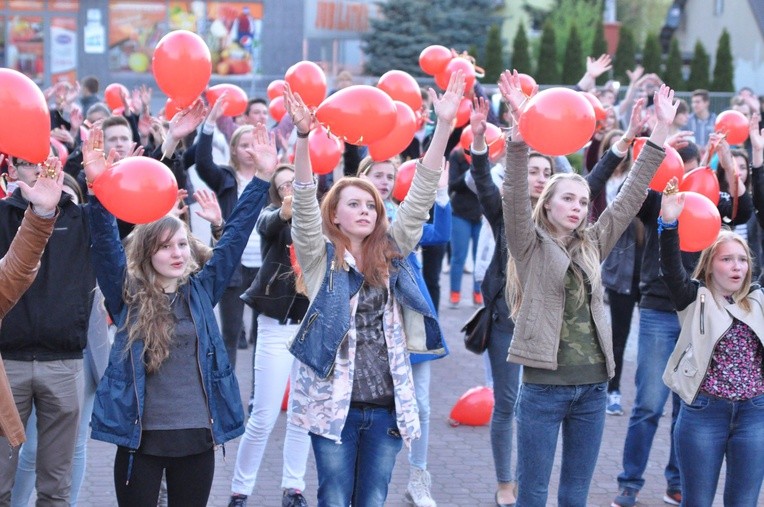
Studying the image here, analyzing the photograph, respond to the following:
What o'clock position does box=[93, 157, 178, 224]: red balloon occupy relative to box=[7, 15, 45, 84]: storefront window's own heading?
The red balloon is roughly at 12 o'clock from the storefront window.

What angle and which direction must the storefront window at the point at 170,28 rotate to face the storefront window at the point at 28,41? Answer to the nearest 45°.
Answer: approximately 90° to its right

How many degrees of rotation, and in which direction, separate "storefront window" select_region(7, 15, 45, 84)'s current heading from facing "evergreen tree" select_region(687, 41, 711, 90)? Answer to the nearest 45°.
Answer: approximately 90° to its left

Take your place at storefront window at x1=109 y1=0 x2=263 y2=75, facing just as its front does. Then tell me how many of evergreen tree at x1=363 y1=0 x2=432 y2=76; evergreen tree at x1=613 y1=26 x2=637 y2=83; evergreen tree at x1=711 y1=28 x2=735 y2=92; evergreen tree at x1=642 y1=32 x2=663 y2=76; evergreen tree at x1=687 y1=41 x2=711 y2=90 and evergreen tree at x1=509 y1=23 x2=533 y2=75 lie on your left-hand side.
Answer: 6

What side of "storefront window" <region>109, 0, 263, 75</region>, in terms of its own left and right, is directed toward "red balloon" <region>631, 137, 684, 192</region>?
front

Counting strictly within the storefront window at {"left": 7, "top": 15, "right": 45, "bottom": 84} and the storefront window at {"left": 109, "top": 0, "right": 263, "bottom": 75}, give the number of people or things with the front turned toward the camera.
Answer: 2

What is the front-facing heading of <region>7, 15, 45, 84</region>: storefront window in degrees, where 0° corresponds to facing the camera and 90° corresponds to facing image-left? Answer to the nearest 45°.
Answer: approximately 0°

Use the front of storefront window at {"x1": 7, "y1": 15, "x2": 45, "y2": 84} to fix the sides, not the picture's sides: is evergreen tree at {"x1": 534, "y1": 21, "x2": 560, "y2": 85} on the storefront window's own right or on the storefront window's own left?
on the storefront window's own left

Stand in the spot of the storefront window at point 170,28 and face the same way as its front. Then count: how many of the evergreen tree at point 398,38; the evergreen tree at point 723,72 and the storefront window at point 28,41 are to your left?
2

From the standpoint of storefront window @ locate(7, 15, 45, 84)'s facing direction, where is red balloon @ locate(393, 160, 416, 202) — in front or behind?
in front

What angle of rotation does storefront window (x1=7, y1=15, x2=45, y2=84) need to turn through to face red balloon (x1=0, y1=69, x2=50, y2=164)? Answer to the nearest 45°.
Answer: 0° — it already faces it

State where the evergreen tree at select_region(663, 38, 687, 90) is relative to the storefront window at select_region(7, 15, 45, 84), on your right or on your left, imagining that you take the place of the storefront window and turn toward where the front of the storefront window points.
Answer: on your left

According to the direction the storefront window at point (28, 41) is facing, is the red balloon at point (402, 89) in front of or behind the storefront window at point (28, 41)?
in front
